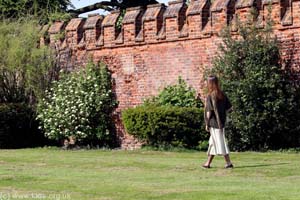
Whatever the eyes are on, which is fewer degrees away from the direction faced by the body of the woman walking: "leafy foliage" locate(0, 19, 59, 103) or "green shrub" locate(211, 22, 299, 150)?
the leafy foliage

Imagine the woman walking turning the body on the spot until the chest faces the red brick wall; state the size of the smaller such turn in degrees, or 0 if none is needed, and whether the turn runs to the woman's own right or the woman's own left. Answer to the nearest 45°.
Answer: approximately 45° to the woman's own right

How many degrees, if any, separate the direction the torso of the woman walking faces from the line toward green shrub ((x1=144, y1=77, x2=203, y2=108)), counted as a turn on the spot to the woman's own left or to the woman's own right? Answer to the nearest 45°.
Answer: approximately 45° to the woman's own right

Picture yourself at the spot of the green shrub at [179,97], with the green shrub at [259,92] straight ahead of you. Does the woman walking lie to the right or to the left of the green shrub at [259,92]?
right

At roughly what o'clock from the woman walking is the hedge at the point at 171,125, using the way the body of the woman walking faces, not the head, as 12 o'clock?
The hedge is roughly at 1 o'clock from the woman walking.

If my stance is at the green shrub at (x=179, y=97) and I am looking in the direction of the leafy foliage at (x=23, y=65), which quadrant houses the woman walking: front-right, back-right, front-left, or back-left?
back-left

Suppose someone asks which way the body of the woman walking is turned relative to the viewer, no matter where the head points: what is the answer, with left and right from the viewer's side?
facing away from the viewer and to the left of the viewer
